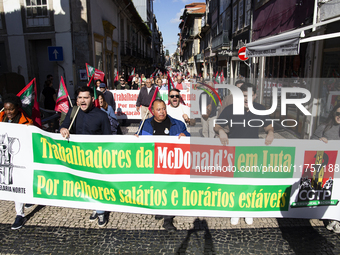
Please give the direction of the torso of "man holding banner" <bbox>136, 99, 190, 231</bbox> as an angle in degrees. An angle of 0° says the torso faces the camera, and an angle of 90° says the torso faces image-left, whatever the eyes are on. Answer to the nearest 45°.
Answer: approximately 0°

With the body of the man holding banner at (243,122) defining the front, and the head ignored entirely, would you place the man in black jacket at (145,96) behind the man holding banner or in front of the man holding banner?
behind

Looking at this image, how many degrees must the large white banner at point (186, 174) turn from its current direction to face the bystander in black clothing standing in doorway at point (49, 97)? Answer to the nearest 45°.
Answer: approximately 135° to its right

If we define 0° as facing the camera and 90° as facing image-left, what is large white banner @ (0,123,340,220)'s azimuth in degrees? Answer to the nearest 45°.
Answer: approximately 0°

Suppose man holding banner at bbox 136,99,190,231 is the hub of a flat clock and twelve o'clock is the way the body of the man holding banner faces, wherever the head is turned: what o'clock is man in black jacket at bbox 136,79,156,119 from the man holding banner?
The man in black jacket is roughly at 6 o'clock from the man holding banner.

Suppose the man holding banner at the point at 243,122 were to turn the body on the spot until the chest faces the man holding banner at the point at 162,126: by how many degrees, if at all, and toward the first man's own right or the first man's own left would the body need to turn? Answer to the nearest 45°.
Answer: approximately 90° to the first man's own right

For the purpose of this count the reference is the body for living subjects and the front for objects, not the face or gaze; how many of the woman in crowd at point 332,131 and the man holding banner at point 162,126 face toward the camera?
2

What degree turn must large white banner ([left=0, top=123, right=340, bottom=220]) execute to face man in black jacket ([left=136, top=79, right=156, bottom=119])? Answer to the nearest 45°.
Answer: approximately 180°
